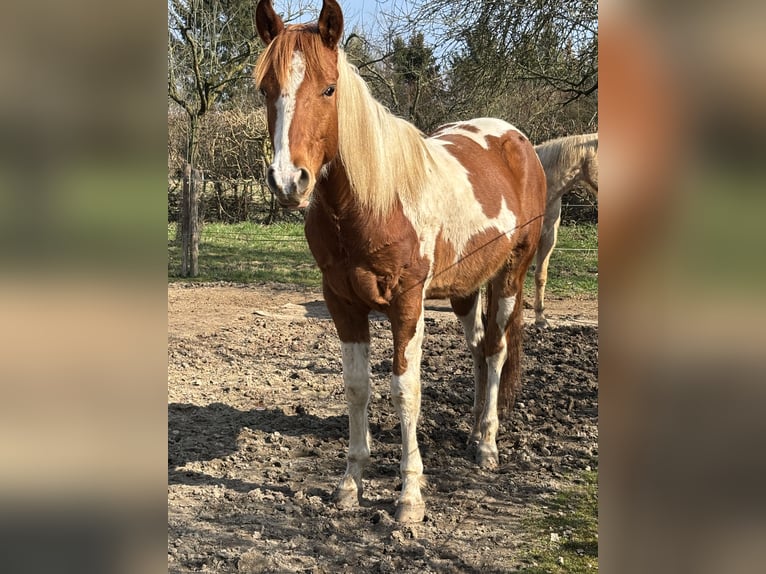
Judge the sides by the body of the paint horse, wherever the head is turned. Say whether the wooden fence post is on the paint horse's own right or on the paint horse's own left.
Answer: on the paint horse's own right

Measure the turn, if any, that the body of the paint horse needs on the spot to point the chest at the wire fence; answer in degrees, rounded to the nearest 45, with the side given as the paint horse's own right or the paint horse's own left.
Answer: approximately 135° to the paint horse's own right

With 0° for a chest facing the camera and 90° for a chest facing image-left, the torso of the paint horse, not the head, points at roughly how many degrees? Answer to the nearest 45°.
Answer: approximately 45°
